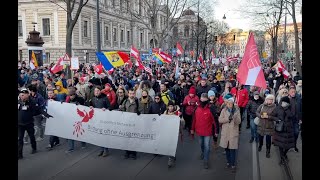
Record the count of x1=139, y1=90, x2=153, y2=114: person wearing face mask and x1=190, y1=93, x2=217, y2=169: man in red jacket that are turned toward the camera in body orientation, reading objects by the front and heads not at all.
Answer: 2

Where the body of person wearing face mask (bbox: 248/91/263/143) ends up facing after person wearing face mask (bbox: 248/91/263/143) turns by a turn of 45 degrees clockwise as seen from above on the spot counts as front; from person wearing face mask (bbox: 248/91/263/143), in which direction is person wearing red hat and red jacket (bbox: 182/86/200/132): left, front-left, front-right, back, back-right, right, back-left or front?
front-right

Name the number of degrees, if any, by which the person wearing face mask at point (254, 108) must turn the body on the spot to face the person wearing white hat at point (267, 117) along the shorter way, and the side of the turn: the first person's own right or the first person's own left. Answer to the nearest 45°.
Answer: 0° — they already face them

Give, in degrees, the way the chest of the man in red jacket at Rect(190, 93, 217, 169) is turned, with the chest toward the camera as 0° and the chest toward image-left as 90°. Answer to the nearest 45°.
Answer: approximately 0°

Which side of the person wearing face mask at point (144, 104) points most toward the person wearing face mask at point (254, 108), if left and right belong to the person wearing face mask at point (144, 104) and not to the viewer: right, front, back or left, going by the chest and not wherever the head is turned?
left

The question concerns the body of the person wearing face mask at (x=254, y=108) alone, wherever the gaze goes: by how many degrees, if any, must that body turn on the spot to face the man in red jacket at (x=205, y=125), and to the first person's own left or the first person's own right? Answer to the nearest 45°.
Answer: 0° — they already face them
